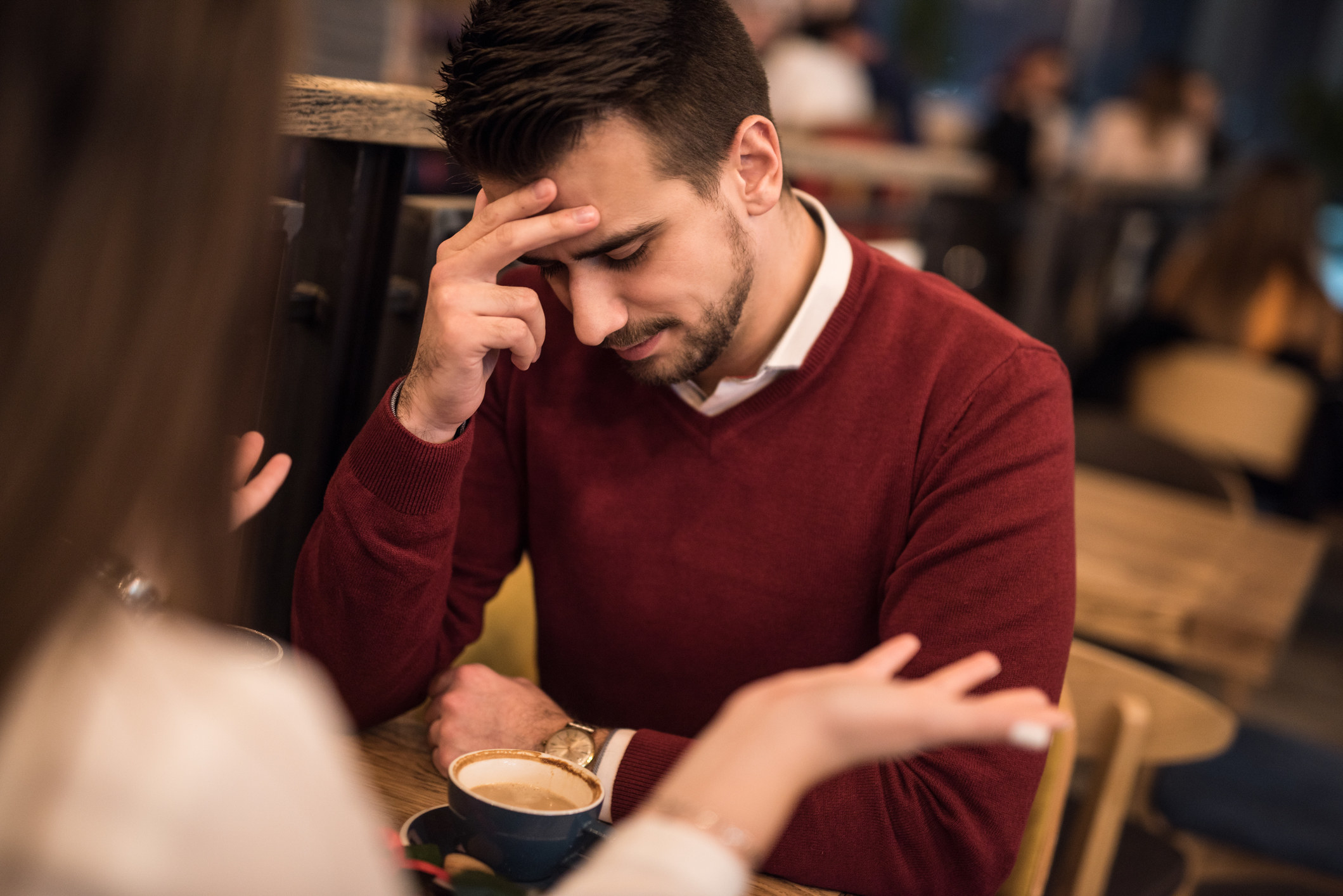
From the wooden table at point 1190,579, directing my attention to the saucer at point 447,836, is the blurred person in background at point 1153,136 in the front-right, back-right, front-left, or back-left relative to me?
back-right

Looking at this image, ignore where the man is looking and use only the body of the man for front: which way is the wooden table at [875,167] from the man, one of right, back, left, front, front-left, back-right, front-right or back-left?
back-right

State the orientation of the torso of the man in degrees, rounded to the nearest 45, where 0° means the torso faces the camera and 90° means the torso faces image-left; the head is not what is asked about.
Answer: approximately 45°

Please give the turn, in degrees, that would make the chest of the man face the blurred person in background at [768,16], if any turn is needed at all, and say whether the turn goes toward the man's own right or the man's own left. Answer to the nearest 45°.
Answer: approximately 135° to the man's own right
